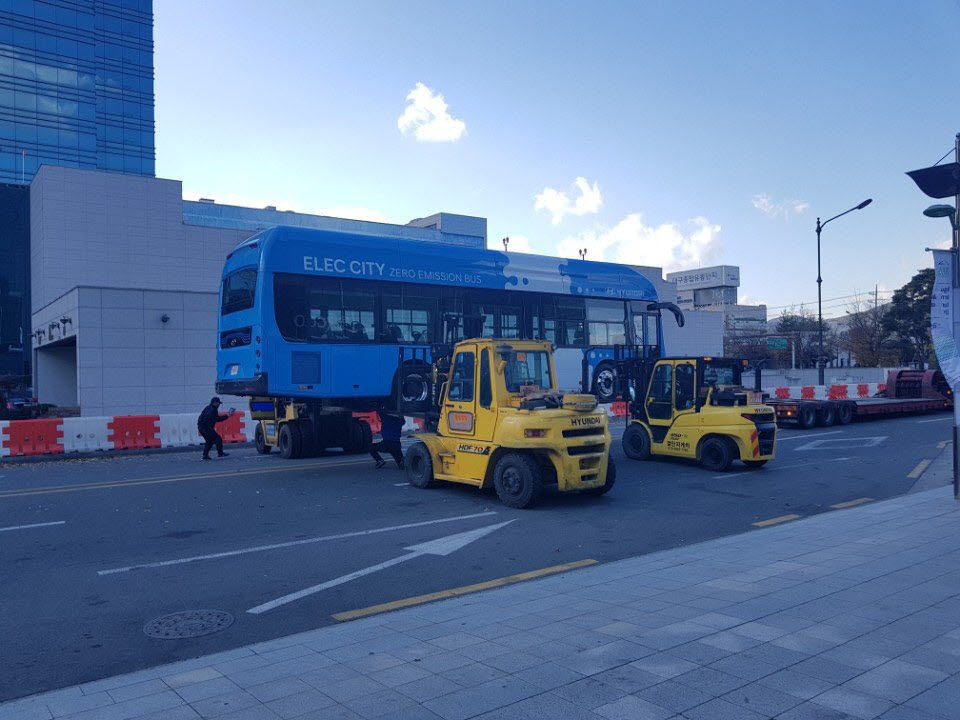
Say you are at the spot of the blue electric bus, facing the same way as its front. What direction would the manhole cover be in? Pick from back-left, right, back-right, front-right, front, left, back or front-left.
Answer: back-right

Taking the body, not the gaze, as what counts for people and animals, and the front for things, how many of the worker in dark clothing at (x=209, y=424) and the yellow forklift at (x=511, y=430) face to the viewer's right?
1

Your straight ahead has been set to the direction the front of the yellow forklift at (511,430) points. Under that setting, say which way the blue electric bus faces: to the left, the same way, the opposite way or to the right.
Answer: to the right

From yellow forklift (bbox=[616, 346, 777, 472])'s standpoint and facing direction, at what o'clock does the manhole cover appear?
The manhole cover is roughly at 8 o'clock from the yellow forklift.

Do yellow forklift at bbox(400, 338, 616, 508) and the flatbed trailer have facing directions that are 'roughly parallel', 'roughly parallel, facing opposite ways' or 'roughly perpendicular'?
roughly perpendicular

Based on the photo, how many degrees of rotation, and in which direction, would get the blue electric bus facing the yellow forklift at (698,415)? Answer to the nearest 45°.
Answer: approximately 45° to its right

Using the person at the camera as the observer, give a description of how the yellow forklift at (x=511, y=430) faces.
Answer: facing away from the viewer and to the left of the viewer

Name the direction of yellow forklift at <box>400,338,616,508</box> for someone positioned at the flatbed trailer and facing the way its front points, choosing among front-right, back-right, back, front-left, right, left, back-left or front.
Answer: back-right

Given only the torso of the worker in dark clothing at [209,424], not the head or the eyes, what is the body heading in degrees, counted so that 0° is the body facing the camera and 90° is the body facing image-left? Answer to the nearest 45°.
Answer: approximately 270°

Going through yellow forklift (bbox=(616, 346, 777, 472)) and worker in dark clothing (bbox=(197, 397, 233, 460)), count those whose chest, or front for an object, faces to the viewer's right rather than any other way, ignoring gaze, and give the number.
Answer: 1

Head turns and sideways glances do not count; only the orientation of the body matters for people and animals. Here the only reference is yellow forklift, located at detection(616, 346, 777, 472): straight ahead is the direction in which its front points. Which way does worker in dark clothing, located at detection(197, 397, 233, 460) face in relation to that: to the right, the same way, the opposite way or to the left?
to the right

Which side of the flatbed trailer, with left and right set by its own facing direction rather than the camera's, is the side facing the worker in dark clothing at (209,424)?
back
